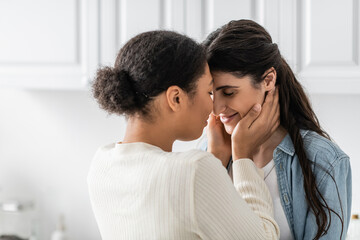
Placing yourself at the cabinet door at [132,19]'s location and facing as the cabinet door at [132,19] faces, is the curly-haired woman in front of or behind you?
in front

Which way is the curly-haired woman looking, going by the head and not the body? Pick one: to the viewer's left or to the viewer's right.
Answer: to the viewer's right

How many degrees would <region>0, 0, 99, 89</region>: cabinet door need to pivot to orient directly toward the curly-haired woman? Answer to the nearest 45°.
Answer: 0° — it already faces them

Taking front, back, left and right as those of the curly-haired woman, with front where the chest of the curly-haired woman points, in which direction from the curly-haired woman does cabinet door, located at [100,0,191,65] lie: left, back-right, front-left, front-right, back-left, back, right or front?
front-left

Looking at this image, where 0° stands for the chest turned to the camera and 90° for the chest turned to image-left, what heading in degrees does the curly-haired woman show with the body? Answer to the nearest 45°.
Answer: approximately 225°

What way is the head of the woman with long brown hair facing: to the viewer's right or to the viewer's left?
to the viewer's left

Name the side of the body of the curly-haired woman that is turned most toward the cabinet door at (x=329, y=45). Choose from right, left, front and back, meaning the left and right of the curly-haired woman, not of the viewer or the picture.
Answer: front

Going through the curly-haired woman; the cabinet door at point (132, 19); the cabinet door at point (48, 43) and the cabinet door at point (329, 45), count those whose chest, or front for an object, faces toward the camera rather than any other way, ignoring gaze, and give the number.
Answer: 3
